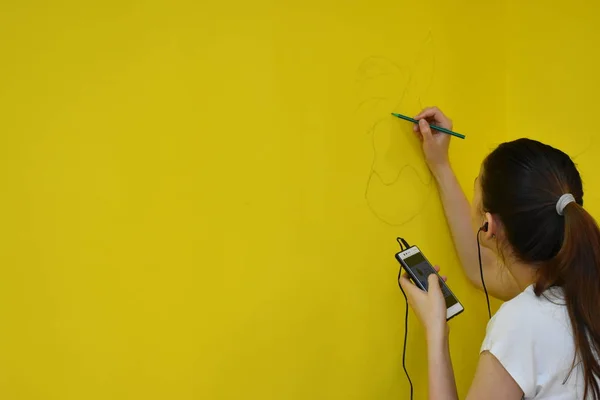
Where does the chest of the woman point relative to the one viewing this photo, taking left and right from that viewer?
facing away from the viewer and to the left of the viewer

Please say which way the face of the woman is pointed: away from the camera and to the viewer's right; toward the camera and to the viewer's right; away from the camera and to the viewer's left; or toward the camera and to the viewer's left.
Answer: away from the camera and to the viewer's left
